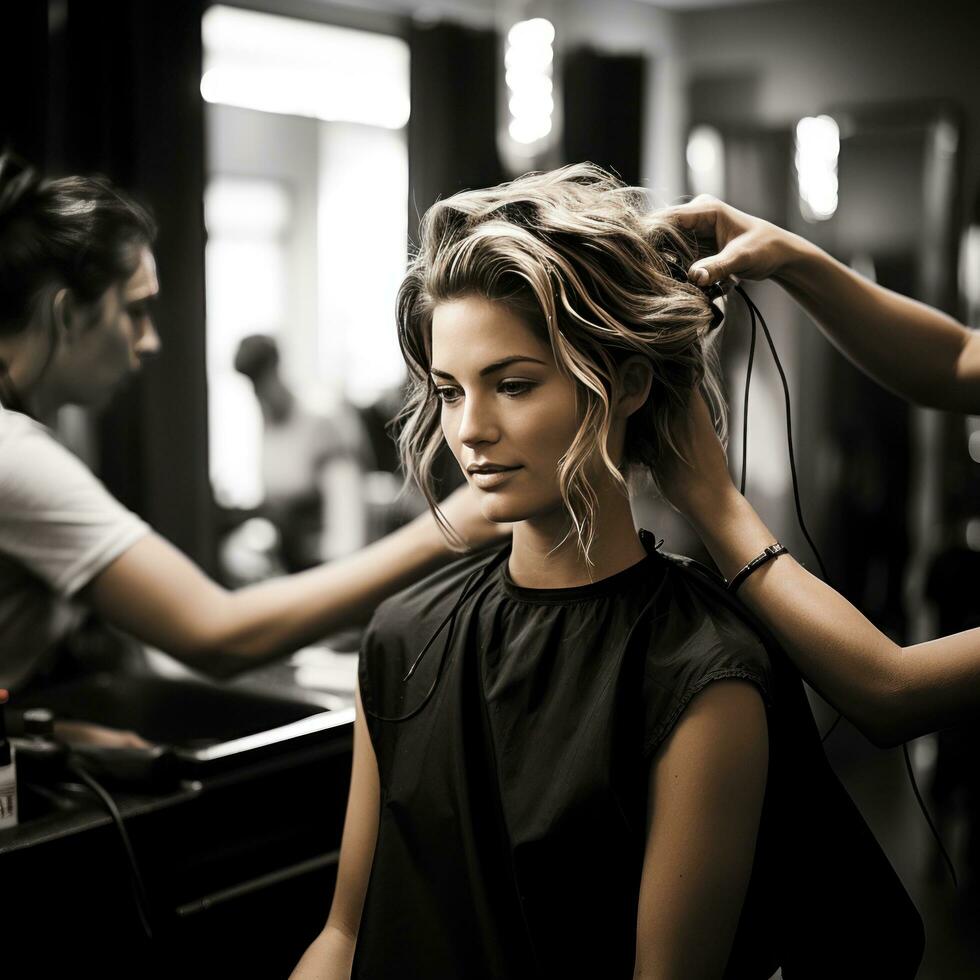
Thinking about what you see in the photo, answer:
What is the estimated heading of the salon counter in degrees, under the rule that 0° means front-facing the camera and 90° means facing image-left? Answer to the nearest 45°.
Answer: approximately 315°

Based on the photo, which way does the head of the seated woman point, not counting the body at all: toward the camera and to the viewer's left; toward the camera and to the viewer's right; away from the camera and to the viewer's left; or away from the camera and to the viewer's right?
toward the camera and to the viewer's left

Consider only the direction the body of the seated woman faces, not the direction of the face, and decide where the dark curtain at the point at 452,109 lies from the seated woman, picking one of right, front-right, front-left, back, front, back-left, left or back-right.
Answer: back-right

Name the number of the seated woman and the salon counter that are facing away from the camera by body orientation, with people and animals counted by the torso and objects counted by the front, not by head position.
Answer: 0

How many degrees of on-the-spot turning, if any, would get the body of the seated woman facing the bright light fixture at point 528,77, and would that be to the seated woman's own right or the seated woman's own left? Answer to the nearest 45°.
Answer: approximately 135° to the seated woman's own right

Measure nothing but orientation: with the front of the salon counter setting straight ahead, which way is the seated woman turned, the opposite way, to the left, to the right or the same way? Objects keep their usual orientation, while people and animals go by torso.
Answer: to the right

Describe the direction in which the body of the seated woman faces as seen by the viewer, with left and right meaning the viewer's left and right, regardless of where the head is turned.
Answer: facing the viewer and to the left of the viewer

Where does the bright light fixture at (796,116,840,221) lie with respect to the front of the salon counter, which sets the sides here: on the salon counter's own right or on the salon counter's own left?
on the salon counter's own left

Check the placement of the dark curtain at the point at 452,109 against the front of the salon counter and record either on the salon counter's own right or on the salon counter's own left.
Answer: on the salon counter's own left

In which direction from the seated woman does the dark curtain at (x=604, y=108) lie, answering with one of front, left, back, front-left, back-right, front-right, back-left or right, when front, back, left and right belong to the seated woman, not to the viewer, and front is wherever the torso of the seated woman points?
back-right

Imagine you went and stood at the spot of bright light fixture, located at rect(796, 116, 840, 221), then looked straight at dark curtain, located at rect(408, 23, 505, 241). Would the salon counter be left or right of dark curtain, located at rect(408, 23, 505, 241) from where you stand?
left
